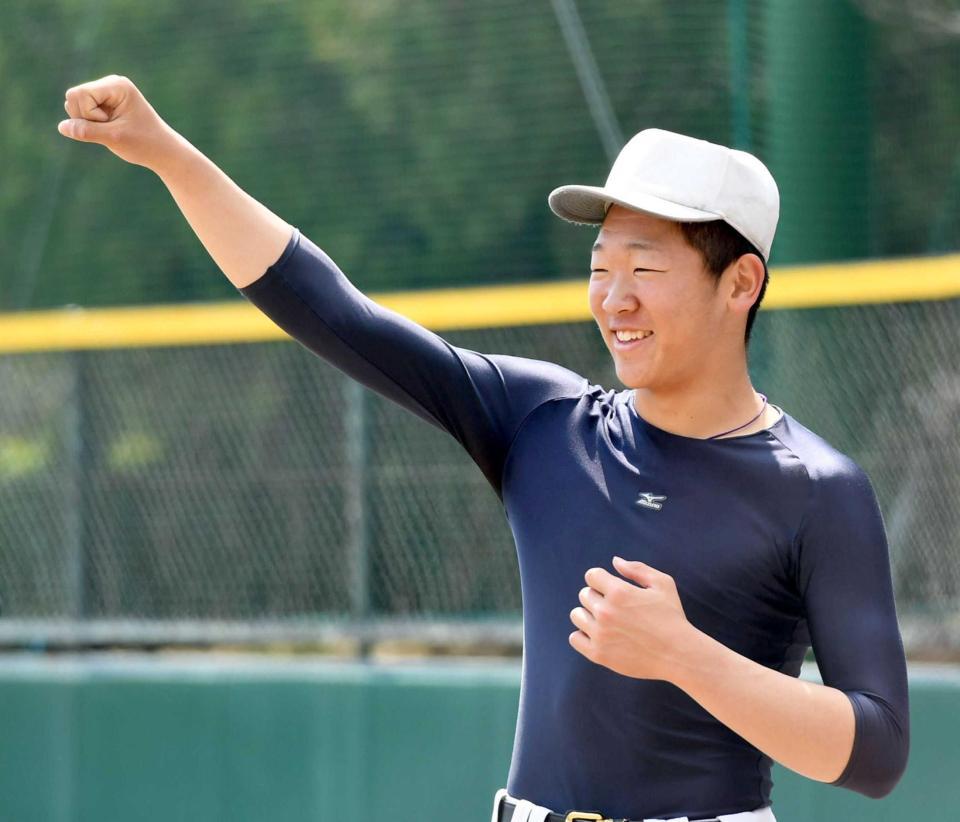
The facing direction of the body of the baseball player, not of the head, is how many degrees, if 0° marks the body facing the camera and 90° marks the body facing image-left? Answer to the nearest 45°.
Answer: approximately 45°

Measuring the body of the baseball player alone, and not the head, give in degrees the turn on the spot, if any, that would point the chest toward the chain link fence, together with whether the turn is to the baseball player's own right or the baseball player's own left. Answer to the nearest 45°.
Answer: approximately 135° to the baseball player's own right
